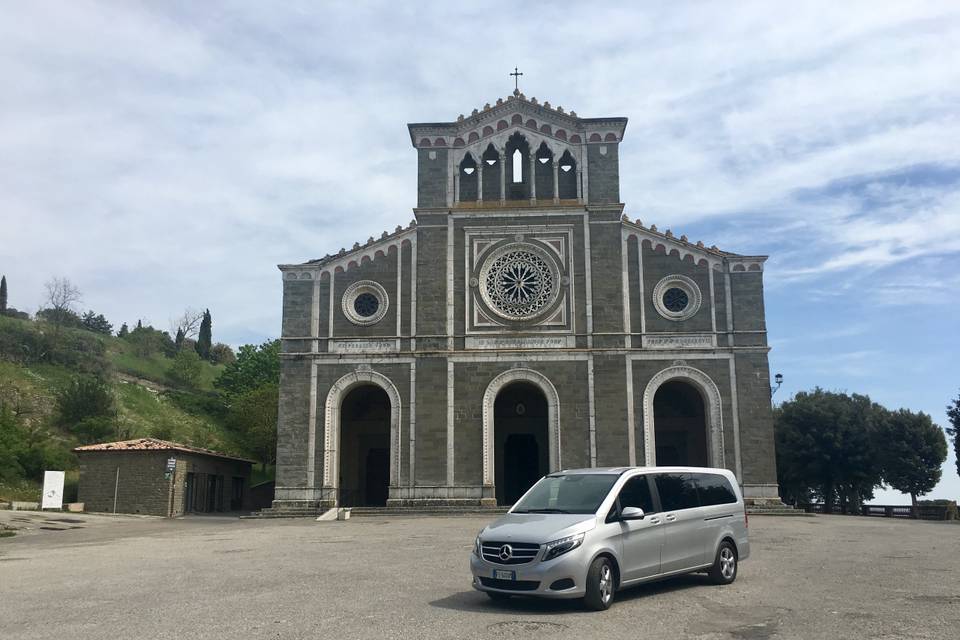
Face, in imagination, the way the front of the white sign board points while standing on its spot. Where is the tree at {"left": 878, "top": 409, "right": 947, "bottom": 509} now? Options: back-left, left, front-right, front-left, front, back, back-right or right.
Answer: left

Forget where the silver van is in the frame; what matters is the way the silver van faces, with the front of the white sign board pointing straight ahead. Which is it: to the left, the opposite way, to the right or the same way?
to the right

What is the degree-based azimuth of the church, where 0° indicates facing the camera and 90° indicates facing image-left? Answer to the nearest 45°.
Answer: approximately 0°

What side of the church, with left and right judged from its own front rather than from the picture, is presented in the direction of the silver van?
front

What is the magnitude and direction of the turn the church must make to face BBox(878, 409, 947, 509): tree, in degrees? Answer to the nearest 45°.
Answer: approximately 135° to its left

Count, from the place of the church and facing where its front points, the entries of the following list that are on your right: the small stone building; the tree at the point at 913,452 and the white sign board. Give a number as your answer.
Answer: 2

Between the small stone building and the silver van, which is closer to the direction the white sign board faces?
the silver van

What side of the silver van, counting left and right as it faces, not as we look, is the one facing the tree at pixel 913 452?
back

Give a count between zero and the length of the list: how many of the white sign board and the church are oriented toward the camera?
2

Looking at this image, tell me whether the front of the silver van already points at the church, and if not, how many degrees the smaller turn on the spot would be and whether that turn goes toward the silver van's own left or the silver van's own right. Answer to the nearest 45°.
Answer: approximately 135° to the silver van's own right

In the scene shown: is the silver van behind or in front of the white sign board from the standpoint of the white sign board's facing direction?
in front

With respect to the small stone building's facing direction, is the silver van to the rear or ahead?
ahead

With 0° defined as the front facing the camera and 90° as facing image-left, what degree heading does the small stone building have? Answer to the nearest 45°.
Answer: approximately 315°

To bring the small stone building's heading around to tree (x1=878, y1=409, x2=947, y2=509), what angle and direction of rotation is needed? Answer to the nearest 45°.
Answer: approximately 45° to its left

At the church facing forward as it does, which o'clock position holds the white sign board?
The white sign board is roughly at 3 o'clock from the church.

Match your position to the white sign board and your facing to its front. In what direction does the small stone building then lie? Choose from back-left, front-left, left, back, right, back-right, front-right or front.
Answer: left
